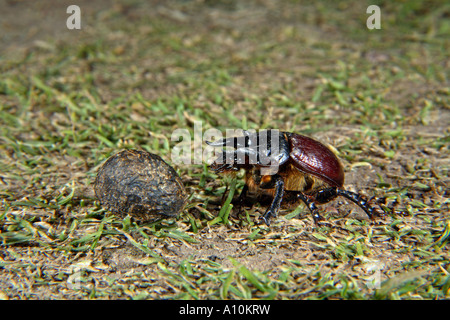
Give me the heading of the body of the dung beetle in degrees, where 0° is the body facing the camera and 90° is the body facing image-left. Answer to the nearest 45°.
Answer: approximately 90°

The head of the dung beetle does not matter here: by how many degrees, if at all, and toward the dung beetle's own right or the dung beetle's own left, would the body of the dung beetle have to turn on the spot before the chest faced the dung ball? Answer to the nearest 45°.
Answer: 0° — it already faces it
